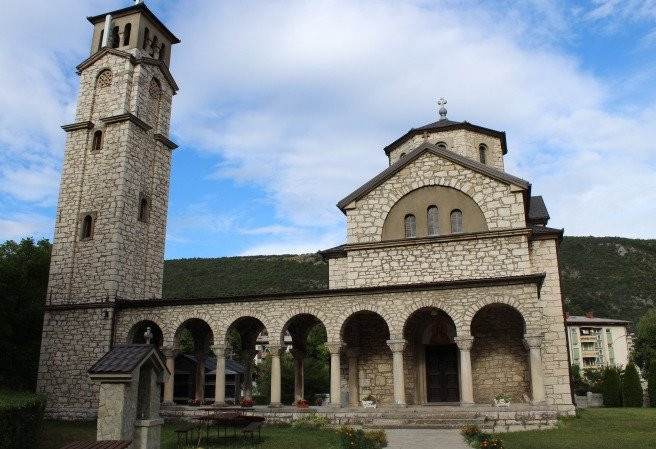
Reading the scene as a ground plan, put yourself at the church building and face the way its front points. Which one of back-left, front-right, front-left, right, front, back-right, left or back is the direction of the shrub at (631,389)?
back-left

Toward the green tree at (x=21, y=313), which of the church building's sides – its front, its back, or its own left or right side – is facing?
right

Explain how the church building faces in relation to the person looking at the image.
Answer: facing the viewer

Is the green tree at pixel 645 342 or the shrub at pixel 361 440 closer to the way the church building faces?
the shrub

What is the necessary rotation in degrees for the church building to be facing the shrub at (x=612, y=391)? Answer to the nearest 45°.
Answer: approximately 135° to its left

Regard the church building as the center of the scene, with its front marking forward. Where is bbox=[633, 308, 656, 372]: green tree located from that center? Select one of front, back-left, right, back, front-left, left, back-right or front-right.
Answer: back-left

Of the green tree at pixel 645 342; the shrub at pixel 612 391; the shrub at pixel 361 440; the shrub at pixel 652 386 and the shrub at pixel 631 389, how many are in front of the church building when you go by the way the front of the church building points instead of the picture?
1

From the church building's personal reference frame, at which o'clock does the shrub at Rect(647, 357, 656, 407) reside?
The shrub is roughly at 8 o'clock from the church building.

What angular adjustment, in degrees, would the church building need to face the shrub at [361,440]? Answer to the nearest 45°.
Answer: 0° — it already faces it

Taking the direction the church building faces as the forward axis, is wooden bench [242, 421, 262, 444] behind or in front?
in front

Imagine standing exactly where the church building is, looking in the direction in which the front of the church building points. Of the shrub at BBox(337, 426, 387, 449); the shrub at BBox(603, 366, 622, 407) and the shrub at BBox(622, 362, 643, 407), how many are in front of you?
1

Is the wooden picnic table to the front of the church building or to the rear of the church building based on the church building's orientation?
to the front

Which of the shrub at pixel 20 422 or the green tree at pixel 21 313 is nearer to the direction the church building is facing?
the shrub
